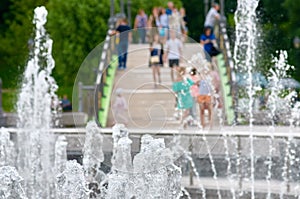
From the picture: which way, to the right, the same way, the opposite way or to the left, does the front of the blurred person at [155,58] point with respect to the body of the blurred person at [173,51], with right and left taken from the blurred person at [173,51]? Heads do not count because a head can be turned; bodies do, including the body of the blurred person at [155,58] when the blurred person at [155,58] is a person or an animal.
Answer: the same way

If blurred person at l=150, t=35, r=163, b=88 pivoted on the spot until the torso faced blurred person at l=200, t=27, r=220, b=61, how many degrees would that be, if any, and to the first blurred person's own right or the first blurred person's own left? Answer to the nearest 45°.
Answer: approximately 135° to the first blurred person's own left

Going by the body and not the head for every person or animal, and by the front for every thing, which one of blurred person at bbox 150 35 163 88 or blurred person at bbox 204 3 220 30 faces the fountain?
blurred person at bbox 150 35 163 88

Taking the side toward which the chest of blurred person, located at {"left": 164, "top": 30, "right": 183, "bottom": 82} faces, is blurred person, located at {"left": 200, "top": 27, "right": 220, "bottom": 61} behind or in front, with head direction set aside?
behind

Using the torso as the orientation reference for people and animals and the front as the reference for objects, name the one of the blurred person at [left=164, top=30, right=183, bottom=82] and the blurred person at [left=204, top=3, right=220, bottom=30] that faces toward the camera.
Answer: the blurred person at [left=164, top=30, right=183, bottom=82]

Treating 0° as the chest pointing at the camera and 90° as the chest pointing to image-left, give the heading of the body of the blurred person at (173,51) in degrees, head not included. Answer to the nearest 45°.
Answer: approximately 0°

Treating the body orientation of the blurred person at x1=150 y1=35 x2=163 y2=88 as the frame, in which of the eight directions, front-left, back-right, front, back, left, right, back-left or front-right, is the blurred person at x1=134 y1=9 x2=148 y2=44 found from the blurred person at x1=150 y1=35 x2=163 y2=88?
back

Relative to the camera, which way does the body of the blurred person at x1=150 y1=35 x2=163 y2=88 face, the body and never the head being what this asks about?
toward the camera

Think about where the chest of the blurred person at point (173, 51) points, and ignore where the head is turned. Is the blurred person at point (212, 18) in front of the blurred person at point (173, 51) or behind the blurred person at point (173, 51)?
behind

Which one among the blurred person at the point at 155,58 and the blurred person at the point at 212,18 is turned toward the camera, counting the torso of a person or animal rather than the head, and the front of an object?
the blurred person at the point at 155,58
